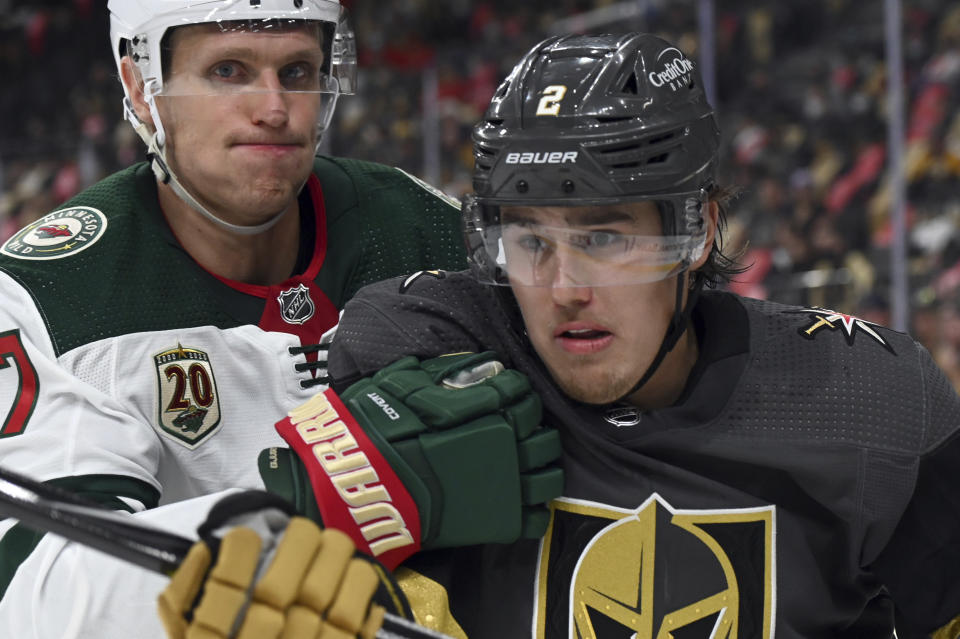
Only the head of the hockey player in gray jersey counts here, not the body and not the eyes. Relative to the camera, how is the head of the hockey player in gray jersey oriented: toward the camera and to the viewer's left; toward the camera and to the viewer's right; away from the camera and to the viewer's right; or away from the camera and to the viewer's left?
toward the camera and to the viewer's left

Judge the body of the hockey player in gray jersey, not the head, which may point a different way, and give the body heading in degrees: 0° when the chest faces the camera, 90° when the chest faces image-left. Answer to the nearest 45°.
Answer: approximately 0°
